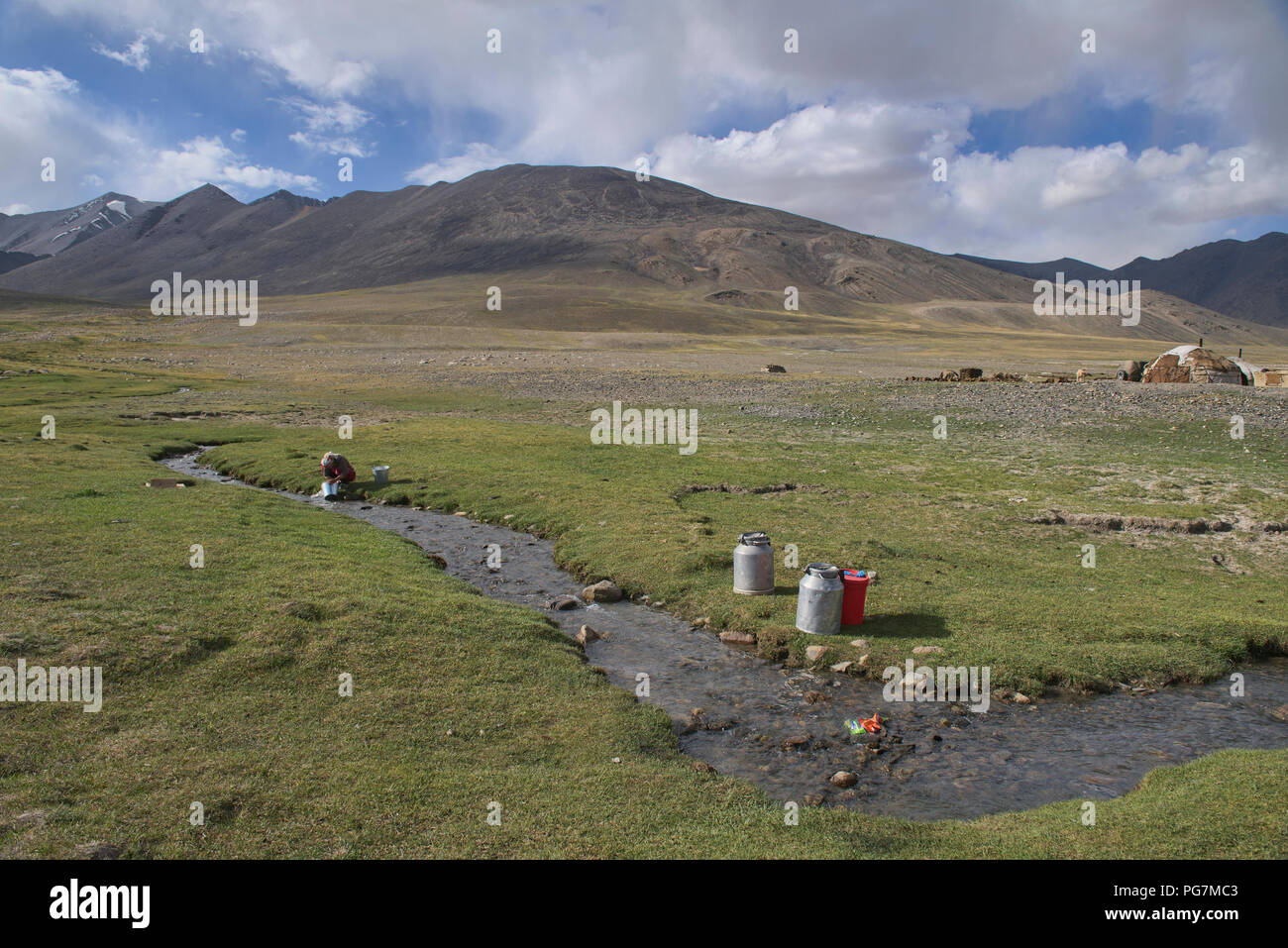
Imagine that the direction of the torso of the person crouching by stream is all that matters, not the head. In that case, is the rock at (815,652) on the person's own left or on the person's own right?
on the person's own left

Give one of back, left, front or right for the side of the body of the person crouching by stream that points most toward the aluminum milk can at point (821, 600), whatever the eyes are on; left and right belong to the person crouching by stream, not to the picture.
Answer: left

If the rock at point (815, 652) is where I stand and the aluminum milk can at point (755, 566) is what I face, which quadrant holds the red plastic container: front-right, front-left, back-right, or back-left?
front-right

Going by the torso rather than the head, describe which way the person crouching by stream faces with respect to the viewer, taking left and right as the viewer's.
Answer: facing the viewer and to the left of the viewer

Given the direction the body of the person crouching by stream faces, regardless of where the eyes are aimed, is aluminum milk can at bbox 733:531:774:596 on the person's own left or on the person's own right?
on the person's own left

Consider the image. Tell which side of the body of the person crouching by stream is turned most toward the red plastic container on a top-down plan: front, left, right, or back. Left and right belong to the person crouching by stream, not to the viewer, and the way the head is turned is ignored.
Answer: left
